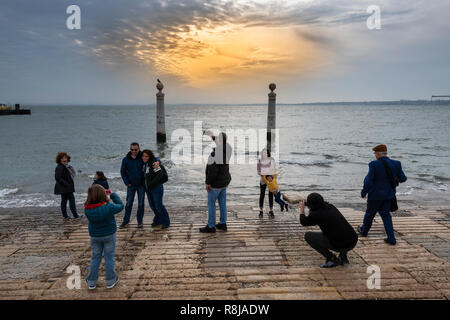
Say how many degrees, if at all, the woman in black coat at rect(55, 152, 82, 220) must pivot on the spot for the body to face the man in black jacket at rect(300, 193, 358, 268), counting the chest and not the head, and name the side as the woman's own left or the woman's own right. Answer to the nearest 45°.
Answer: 0° — they already face them

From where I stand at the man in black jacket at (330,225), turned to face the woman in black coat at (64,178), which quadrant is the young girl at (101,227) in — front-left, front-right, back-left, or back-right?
front-left

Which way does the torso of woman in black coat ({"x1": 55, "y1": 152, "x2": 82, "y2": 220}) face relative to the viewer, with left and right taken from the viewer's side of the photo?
facing the viewer and to the right of the viewer

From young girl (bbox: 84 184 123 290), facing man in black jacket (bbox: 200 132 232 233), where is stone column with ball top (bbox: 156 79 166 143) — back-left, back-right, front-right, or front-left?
front-left

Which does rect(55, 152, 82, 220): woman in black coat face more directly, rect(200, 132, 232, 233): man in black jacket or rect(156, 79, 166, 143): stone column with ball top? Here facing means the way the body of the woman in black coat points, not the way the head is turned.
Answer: the man in black jacket

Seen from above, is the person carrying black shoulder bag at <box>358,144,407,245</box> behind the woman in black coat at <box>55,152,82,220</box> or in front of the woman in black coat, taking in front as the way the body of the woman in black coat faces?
in front

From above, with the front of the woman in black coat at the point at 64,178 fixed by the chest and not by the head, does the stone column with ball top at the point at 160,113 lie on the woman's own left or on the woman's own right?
on the woman's own left

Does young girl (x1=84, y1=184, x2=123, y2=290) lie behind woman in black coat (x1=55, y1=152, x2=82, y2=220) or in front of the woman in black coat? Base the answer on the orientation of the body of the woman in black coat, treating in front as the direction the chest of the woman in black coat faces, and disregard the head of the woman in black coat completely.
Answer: in front

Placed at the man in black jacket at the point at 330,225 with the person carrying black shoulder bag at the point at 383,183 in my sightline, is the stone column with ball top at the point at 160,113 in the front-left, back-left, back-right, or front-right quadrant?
front-left
